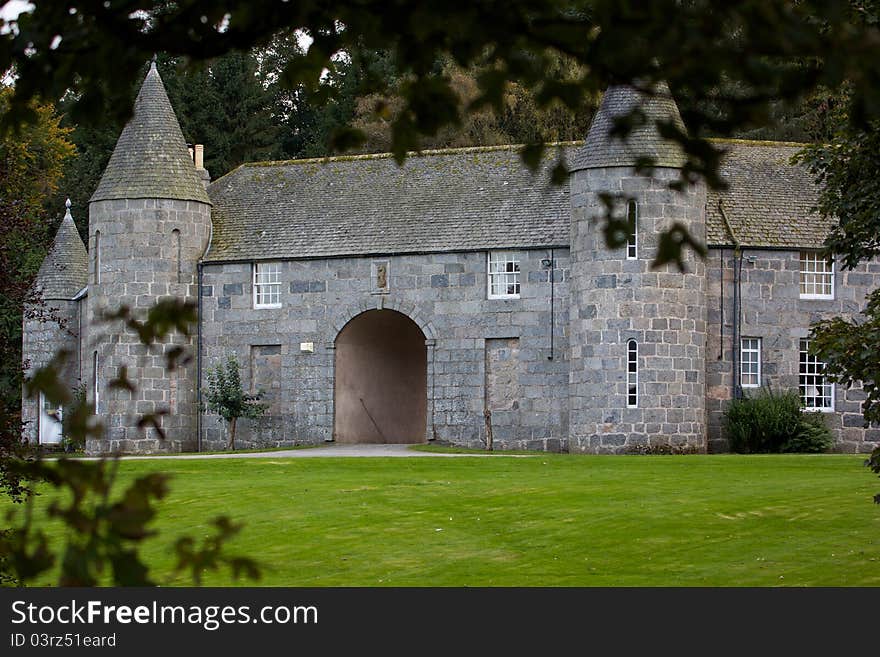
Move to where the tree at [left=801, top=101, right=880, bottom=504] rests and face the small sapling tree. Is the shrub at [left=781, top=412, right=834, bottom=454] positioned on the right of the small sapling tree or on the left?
right

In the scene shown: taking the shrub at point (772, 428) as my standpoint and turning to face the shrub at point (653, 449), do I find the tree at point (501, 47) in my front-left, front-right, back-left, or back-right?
front-left

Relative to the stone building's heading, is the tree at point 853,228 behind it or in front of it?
in front

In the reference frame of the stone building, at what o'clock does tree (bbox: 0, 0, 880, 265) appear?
The tree is roughly at 12 o'clock from the stone building.

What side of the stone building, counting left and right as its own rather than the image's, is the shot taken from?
front

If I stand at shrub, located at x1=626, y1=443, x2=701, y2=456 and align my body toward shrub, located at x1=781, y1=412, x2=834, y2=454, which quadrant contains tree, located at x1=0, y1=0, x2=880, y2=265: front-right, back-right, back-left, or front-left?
back-right

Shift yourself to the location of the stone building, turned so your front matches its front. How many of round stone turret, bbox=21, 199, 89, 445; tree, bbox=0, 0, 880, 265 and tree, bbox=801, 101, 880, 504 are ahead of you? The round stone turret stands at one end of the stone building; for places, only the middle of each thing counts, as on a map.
2
